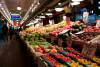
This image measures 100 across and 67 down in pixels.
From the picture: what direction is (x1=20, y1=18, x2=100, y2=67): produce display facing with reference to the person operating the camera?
facing the viewer and to the left of the viewer

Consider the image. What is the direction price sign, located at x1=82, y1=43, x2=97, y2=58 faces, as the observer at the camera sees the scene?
facing the viewer
